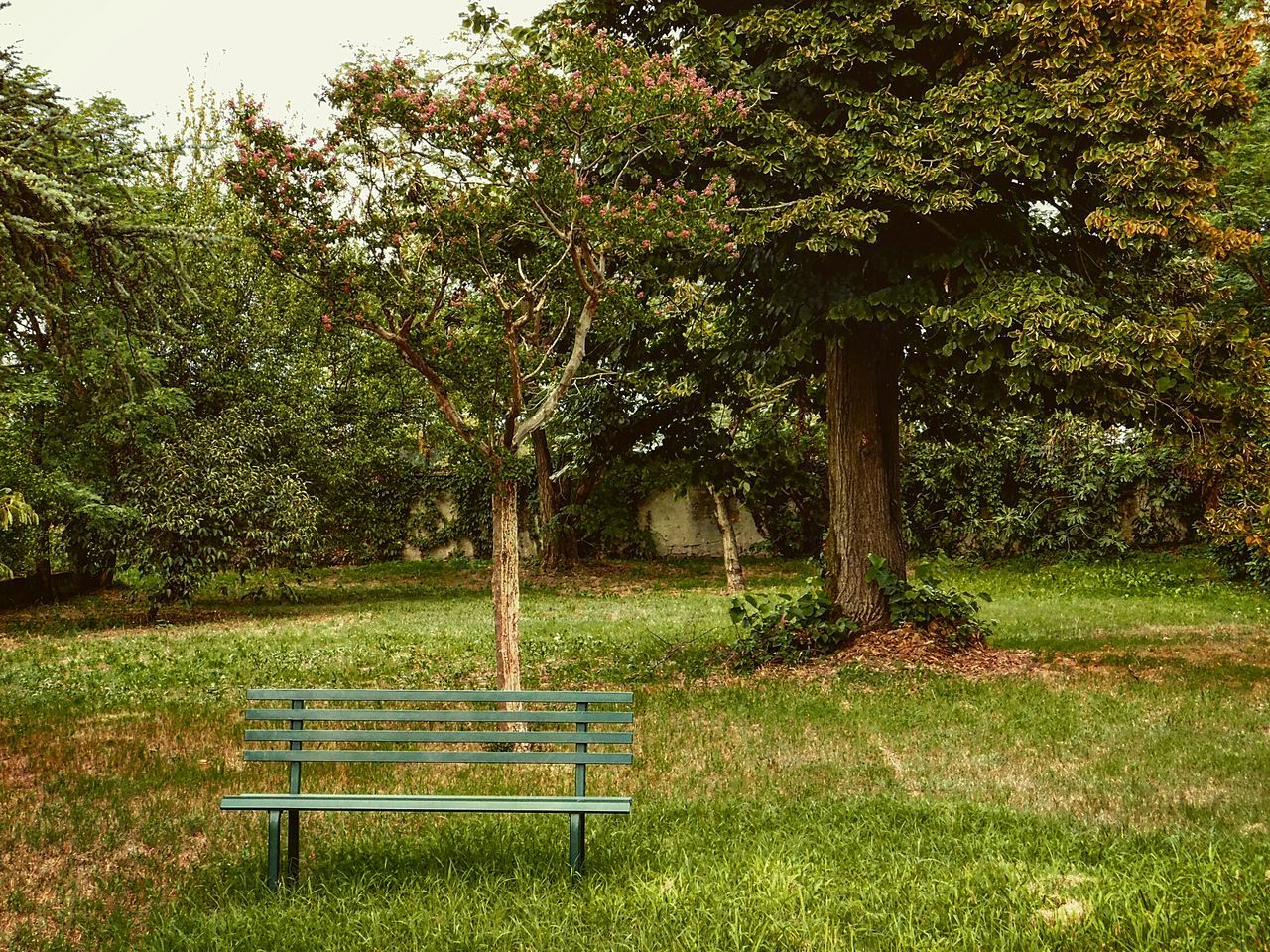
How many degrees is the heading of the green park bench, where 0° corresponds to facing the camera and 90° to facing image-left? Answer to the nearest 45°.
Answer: approximately 0°

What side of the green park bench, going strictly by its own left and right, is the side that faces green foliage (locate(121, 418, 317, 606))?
back

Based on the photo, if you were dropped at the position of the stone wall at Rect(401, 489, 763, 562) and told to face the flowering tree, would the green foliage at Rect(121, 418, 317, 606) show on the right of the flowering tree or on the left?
right

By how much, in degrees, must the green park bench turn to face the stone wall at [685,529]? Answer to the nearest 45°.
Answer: approximately 180°

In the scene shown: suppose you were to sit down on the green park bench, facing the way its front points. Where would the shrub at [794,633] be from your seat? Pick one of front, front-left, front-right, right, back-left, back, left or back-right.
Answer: back-left
